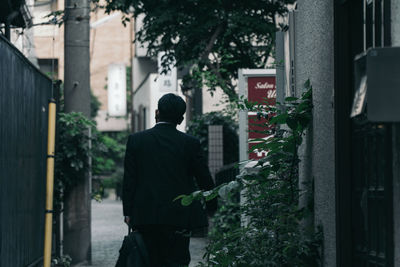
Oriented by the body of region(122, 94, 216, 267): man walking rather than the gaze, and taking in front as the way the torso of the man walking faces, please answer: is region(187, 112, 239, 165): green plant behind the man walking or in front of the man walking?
in front

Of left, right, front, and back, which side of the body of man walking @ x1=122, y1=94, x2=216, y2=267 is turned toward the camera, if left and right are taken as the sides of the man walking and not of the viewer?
back

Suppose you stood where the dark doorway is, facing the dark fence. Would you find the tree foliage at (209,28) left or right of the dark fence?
right

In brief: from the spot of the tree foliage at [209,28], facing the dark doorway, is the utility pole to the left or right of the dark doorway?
right

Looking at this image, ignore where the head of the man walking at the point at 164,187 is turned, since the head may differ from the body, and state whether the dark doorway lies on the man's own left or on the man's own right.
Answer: on the man's own right

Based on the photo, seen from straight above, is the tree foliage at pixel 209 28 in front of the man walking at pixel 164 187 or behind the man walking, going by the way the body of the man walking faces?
in front
